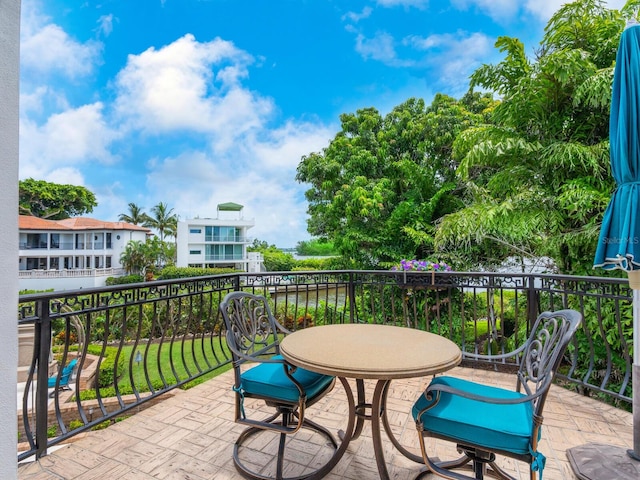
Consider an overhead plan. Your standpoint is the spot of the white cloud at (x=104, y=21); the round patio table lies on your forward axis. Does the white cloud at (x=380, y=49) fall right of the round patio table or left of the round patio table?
left

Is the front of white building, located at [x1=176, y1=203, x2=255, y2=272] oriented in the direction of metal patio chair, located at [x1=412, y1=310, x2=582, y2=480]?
yes

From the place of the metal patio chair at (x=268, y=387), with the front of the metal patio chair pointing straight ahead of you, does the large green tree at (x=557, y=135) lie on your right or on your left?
on your left

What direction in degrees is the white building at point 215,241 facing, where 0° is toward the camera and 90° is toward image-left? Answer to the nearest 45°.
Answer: approximately 0°

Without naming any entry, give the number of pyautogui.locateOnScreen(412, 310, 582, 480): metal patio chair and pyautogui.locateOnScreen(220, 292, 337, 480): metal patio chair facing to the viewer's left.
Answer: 1

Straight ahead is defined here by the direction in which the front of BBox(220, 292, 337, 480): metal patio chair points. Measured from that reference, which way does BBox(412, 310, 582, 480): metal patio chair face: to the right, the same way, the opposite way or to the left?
the opposite way

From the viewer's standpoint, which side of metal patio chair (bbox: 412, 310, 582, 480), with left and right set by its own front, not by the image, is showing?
left

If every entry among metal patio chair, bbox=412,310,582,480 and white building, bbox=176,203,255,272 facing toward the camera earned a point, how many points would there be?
1
